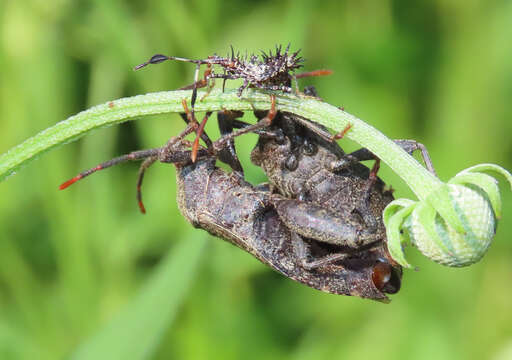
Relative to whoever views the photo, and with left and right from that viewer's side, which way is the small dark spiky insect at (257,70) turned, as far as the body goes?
facing to the left of the viewer
